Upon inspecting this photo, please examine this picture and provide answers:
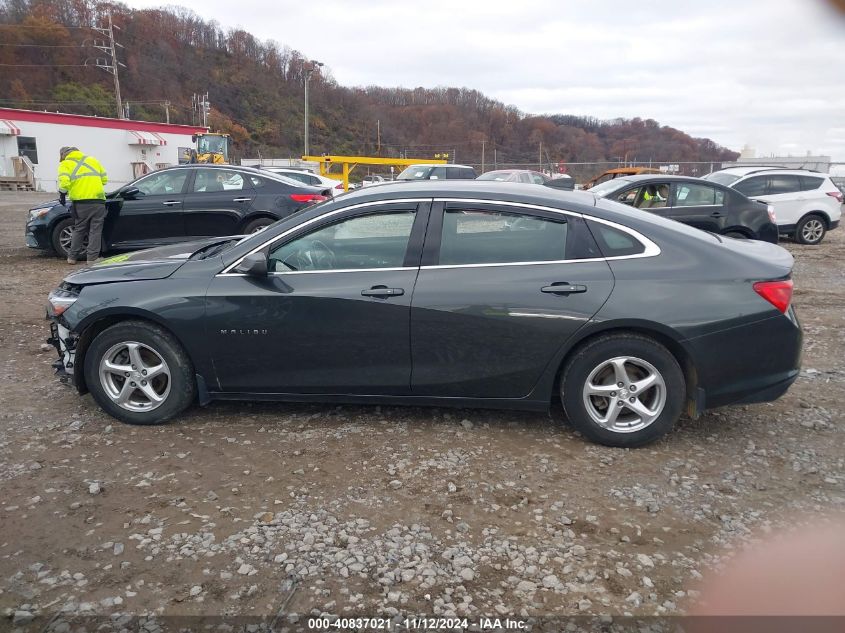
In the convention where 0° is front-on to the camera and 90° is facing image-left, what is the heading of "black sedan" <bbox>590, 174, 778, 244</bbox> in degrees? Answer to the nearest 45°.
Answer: approximately 90°

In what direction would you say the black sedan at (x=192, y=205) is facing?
to the viewer's left

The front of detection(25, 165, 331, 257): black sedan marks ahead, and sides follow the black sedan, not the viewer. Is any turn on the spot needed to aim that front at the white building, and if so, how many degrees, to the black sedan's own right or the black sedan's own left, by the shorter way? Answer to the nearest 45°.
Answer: approximately 90° to the black sedan's own right

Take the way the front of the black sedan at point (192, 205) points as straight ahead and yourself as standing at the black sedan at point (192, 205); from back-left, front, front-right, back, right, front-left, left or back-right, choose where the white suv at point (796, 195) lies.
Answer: back

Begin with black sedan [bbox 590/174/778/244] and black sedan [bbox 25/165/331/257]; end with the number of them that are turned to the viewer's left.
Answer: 2

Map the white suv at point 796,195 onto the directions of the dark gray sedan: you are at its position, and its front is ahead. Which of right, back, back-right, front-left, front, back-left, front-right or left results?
back-right

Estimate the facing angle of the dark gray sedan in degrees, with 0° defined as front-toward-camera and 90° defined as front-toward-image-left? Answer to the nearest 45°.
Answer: approximately 90°
